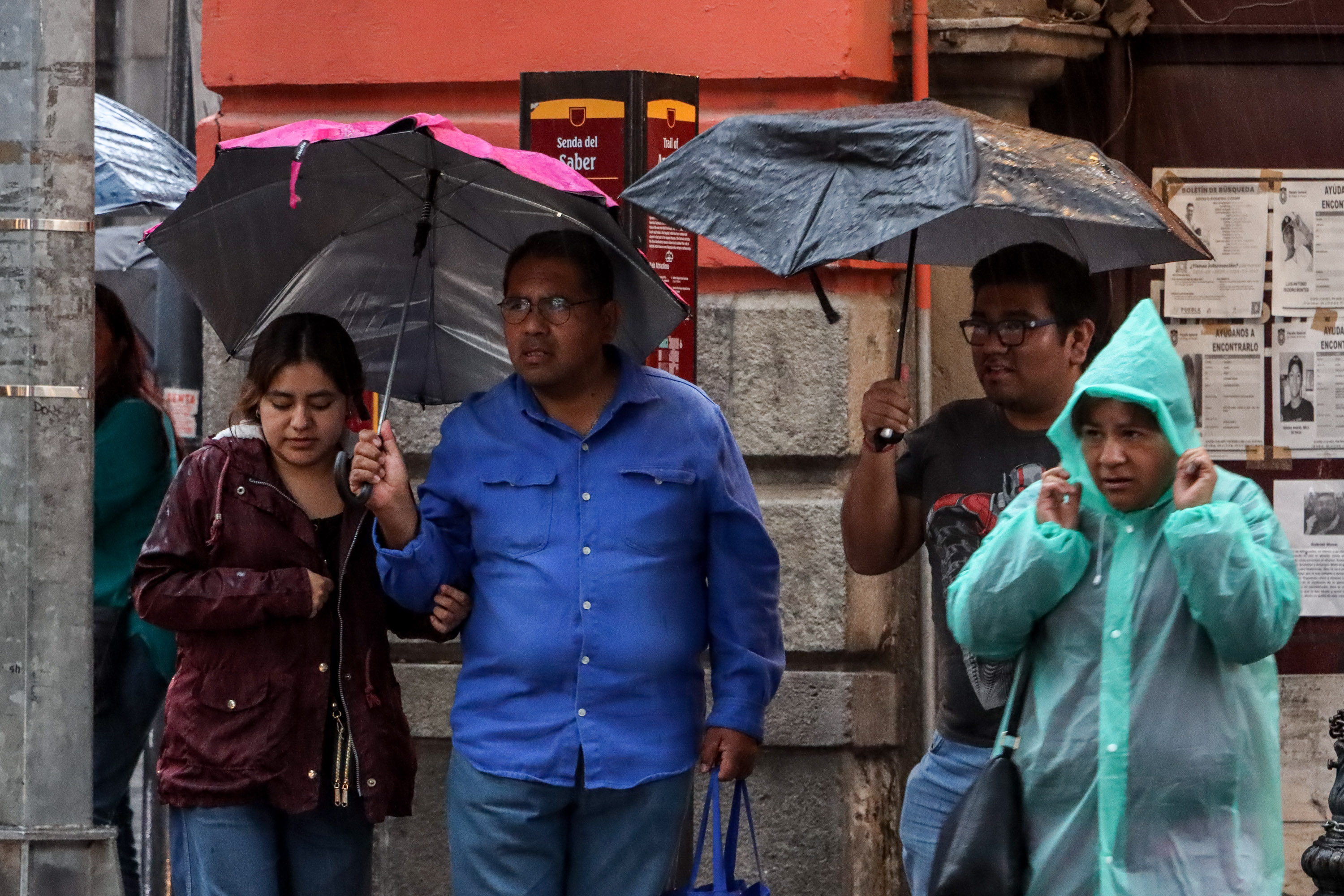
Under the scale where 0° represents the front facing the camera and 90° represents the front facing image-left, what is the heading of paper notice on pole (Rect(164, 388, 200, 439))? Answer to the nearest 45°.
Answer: approximately 0°

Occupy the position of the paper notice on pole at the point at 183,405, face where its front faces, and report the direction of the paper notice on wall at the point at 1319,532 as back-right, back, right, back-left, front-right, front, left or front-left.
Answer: front-left

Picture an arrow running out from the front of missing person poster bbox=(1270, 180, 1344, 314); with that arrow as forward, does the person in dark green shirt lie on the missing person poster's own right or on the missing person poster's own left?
on the missing person poster's own right

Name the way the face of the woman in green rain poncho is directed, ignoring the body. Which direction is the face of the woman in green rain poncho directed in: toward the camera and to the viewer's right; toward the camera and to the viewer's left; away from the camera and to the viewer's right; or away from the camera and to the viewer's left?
toward the camera and to the viewer's left

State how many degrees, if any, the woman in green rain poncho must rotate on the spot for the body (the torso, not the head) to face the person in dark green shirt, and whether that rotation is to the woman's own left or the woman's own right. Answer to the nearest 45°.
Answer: approximately 135° to the woman's own right

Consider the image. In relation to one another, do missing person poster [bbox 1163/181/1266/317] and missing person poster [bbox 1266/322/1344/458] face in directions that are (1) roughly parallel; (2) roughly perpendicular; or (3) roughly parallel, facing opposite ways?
roughly parallel

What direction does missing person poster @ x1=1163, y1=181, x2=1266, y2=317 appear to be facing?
toward the camera

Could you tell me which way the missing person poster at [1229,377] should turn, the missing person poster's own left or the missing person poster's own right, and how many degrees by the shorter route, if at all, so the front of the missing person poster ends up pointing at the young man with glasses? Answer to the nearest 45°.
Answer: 0° — it already faces them

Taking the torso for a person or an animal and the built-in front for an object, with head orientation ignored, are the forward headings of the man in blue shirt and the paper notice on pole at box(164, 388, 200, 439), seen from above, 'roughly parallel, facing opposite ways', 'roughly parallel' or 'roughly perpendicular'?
roughly parallel

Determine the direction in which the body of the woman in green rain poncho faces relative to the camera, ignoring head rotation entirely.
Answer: toward the camera

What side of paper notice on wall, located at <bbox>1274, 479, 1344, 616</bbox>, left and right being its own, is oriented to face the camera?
front

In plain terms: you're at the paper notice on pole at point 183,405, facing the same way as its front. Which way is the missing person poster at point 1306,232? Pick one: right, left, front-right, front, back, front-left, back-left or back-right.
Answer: front-left

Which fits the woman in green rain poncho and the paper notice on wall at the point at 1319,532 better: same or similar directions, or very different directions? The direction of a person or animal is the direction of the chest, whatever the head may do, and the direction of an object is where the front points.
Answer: same or similar directions
